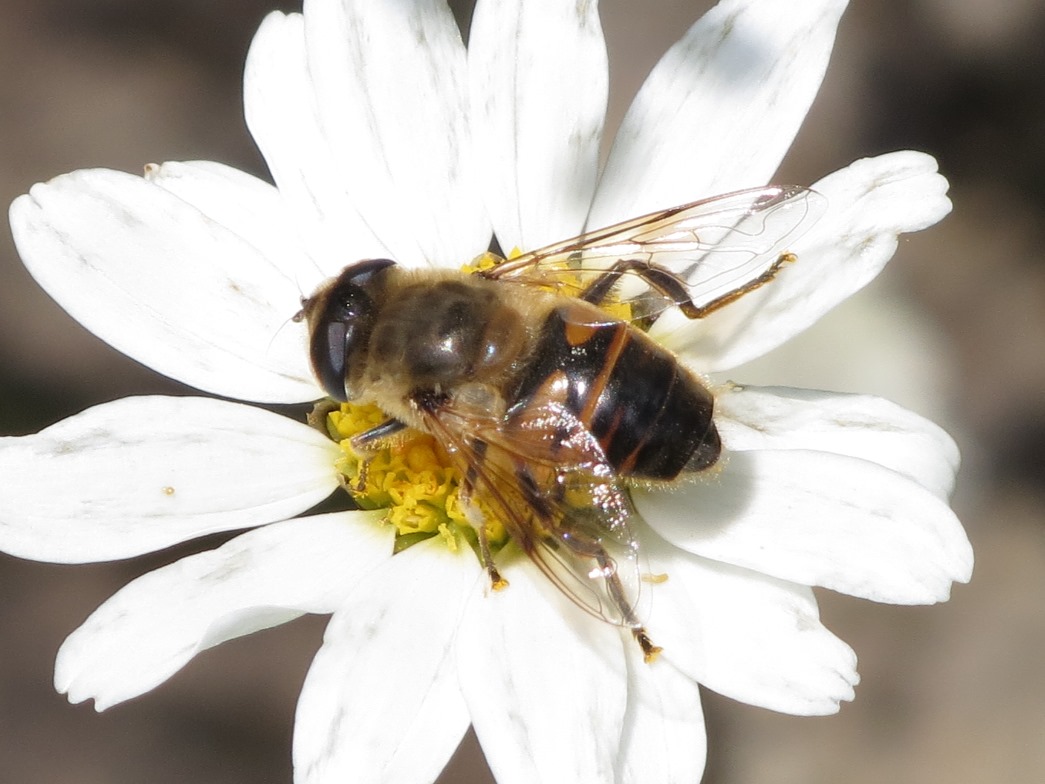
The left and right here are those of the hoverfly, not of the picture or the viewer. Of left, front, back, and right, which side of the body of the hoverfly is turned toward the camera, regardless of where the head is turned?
left
